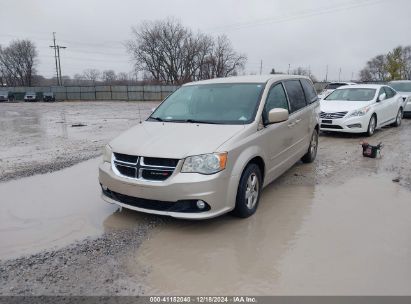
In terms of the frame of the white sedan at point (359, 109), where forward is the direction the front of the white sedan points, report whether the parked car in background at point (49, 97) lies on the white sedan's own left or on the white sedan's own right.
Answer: on the white sedan's own right

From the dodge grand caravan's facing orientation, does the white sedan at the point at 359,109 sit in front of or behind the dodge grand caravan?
behind

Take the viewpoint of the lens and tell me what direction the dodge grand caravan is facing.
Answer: facing the viewer and to the left of the viewer

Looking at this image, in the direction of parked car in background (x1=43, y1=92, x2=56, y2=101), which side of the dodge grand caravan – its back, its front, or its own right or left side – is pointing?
right

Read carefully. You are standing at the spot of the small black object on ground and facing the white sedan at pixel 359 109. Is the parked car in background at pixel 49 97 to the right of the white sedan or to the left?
left

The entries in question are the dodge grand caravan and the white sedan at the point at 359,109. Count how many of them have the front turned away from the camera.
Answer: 0

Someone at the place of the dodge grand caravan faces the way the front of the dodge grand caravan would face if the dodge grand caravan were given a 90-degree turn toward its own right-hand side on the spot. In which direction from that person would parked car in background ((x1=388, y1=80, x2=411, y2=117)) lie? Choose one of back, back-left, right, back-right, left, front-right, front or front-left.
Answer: right

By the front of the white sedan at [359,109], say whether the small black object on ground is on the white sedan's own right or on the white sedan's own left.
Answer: on the white sedan's own left

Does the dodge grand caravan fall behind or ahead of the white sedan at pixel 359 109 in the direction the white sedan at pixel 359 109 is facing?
ahead
